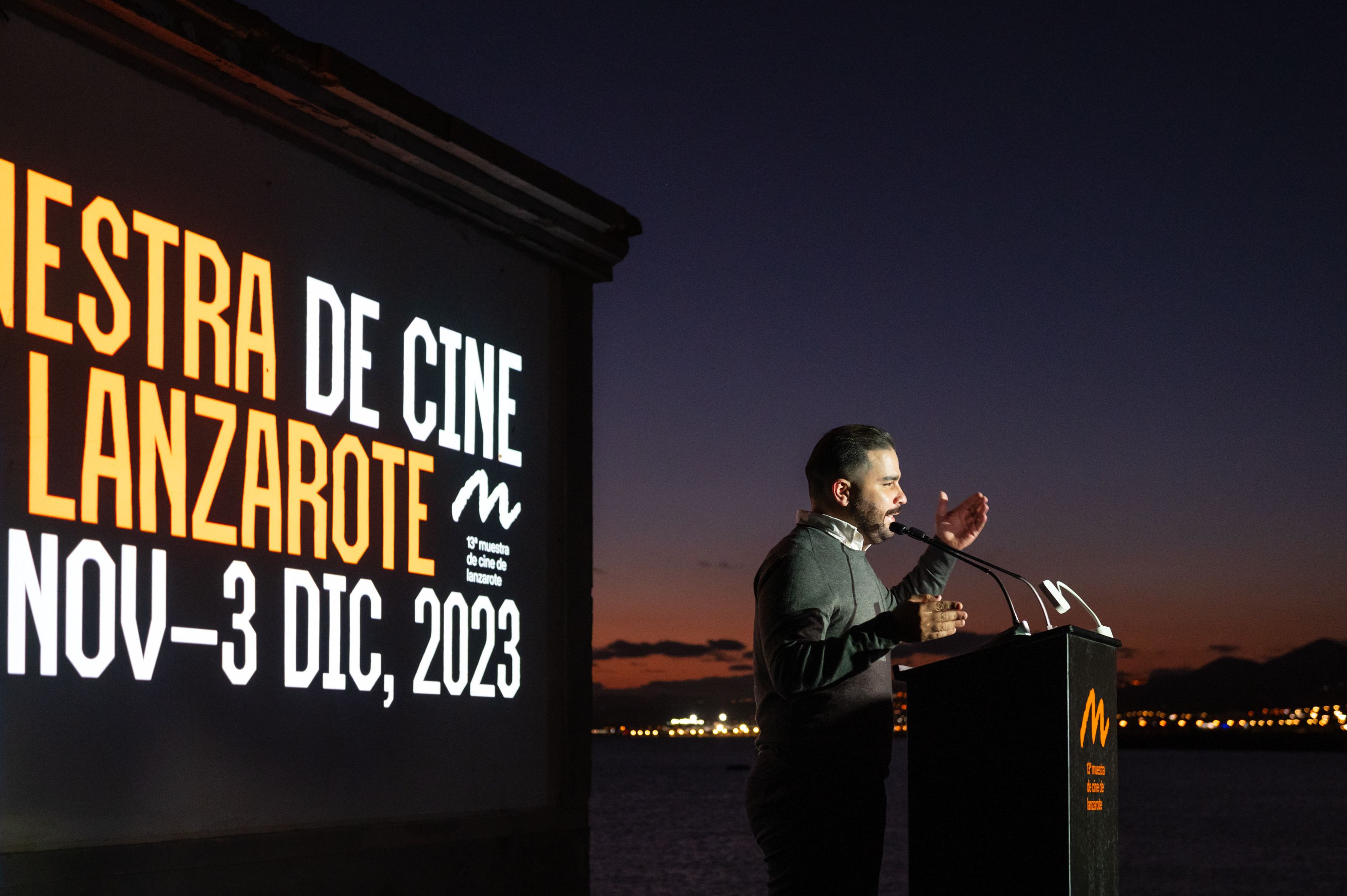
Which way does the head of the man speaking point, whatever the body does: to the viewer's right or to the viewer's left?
to the viewer's right

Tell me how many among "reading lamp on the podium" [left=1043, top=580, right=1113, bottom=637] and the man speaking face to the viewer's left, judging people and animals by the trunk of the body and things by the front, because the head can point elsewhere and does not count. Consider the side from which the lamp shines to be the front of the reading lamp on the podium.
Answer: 1

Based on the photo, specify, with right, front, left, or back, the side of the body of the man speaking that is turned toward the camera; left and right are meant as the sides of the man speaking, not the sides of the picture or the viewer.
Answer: right

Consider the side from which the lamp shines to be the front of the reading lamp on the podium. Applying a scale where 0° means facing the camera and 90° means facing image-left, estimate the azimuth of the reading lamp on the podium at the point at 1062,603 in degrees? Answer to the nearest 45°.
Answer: approximately 90°

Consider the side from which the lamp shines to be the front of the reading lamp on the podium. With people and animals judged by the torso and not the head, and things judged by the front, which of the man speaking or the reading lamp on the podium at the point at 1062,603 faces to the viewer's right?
the man speaking

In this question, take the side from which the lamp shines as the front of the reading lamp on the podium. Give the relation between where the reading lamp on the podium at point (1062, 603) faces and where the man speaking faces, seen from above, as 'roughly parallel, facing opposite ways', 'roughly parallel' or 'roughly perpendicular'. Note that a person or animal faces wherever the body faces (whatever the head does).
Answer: roughly parallel, facing opposite ways
